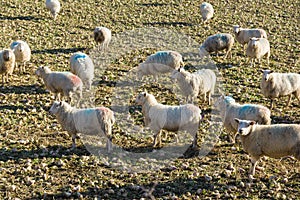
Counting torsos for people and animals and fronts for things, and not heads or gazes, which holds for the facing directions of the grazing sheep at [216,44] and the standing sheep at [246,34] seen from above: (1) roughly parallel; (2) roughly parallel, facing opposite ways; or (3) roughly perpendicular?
roughly parallel

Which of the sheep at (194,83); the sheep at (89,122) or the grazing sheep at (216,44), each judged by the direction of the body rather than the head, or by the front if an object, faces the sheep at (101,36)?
the grazing sheep

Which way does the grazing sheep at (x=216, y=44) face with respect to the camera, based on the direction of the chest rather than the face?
to the viewer's left

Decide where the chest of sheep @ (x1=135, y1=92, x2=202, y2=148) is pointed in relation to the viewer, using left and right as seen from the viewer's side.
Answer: facing to the left of the viewer

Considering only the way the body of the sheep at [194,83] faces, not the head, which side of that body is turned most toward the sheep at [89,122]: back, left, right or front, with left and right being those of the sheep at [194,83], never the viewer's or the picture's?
front

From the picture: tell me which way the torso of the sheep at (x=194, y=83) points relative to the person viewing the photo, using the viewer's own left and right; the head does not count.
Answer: facing the viewer and to the left of the viewer

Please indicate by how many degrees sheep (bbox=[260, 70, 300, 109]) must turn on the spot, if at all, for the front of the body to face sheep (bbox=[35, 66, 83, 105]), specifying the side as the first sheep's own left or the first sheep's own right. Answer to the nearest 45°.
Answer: approximately 45° to the first sheep's own right

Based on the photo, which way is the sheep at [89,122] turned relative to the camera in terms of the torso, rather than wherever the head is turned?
to the viewer's left

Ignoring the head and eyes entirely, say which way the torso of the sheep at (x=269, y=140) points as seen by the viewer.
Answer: to the viewer's left

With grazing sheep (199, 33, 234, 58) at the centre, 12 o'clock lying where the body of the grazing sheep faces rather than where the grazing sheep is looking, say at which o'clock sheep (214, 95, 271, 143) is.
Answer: The sheep is roughly at 9 o'clock from the grazing sheep.

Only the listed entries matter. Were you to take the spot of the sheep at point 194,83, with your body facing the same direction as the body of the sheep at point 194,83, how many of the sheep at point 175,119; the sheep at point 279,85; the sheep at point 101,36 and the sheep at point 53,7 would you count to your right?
2

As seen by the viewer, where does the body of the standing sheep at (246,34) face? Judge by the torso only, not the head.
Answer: to the viewer's left

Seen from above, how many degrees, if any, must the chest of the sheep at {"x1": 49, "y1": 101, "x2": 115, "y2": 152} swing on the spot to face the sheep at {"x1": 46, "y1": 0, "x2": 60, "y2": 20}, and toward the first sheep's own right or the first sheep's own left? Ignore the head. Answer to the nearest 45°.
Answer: approximately 90° to the first sheep's own right

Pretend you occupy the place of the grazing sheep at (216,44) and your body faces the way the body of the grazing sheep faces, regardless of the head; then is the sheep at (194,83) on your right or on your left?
on your left
